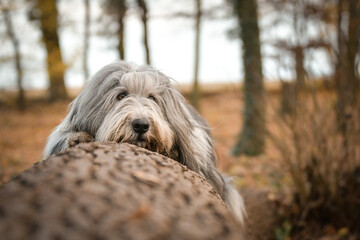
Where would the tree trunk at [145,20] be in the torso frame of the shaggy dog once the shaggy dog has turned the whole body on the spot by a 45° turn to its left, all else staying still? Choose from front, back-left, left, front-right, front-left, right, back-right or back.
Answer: back-left

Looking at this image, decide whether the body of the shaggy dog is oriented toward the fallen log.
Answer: yes

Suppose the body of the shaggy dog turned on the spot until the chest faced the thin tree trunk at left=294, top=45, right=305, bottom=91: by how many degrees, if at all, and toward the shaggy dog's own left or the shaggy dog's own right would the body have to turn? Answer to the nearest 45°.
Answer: approximately 135° to the shaggy dog's own left

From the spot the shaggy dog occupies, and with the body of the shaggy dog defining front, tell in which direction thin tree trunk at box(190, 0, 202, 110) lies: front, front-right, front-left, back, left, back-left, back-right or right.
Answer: back

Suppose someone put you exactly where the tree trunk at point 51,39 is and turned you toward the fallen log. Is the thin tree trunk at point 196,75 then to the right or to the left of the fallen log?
left

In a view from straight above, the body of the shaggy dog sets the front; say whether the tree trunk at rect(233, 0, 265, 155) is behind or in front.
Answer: behind

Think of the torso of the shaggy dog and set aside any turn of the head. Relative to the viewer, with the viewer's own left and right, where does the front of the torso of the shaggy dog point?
facing the viewer

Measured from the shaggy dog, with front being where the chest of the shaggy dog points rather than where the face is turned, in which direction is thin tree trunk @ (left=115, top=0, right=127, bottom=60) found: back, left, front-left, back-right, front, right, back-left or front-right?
back

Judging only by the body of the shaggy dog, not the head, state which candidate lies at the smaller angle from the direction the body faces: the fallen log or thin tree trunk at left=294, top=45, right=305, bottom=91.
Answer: the fallen log

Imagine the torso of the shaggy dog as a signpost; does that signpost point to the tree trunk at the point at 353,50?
no

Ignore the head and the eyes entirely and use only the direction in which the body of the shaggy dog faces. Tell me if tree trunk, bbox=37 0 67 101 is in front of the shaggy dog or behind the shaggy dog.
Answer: behind

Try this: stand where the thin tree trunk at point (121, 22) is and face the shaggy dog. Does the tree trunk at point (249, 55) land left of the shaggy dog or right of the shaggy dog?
left

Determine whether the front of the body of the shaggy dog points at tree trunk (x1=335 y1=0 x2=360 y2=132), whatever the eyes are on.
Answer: no
